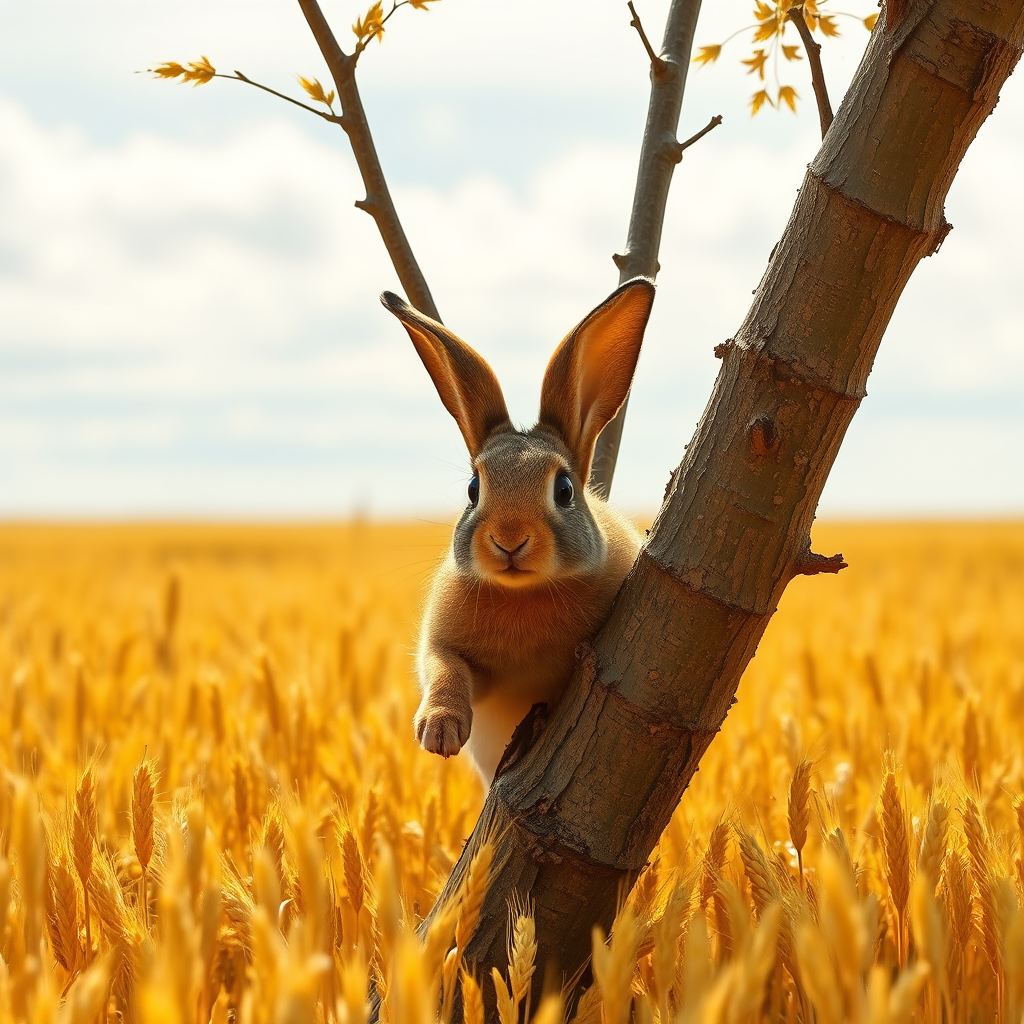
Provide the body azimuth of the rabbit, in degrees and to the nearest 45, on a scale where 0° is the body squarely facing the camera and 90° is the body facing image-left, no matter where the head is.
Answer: approximately 0°
